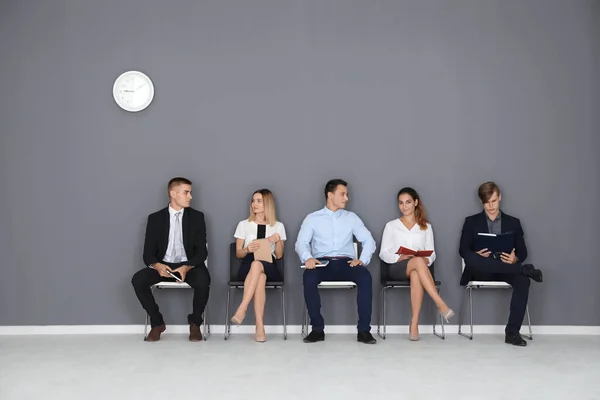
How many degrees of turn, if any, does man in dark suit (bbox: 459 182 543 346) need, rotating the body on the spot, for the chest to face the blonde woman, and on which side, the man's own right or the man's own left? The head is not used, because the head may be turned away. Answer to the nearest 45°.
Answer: approximately 90° to the man's own right

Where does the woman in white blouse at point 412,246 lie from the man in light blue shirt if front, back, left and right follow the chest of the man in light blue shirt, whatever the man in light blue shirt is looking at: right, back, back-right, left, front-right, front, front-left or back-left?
left

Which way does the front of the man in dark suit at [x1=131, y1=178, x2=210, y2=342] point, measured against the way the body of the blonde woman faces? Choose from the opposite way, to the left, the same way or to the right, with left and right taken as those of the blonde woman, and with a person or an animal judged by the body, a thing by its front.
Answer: the same way

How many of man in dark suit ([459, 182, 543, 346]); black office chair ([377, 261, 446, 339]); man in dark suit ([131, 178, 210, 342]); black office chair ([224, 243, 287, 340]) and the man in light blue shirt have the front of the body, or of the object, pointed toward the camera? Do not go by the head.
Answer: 5

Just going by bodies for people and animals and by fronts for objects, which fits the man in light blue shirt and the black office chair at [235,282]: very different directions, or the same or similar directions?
same or similar directions

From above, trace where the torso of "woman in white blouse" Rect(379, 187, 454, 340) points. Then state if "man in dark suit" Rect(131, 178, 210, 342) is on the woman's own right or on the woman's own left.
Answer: on the woman's own right

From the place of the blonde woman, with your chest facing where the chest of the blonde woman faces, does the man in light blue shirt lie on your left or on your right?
on your left

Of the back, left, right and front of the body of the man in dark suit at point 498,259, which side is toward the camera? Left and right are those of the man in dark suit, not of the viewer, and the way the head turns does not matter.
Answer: front

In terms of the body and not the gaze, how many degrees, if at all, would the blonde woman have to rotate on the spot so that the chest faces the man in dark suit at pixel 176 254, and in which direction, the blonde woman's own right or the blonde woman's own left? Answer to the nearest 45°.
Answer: approximately 90° to the blonde woman's own right

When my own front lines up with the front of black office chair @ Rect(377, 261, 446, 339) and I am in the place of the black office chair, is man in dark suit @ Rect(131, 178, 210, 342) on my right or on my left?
on my right

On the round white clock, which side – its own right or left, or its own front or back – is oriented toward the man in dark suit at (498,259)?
left

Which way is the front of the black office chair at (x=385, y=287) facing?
toward the camera

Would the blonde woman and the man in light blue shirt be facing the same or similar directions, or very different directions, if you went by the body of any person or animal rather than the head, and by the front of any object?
same or similar directions

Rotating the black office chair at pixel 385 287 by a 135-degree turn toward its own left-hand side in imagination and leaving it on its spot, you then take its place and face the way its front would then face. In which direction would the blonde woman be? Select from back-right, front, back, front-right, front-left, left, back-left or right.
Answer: back-left

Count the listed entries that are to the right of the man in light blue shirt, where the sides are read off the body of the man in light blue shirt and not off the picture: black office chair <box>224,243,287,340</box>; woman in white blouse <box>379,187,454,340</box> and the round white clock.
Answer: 2

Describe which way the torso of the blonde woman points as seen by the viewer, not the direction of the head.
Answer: toward the camera

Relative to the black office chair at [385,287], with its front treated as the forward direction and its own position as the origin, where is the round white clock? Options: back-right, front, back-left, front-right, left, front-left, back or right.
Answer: right

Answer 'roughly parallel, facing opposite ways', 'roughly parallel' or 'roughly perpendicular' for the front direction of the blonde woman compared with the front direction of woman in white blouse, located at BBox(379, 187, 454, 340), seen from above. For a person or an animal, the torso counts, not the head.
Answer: roughly parallel
